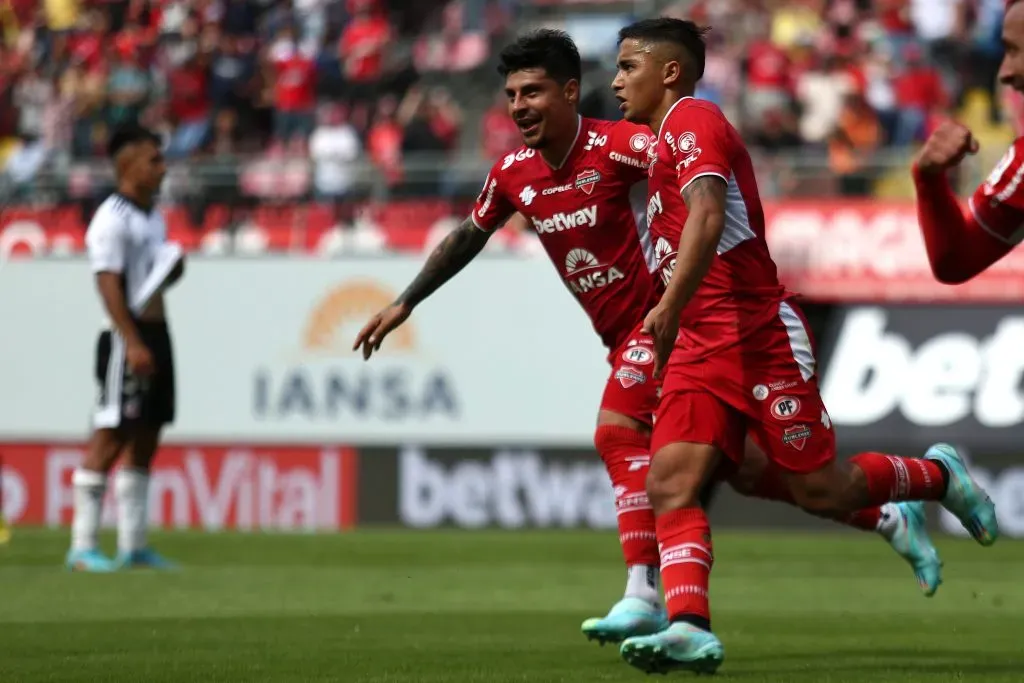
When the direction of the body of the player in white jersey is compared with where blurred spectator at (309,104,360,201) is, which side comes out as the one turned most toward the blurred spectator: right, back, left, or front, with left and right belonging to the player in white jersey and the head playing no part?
left

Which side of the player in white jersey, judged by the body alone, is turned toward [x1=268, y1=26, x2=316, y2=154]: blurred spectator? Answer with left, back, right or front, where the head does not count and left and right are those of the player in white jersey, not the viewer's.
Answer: left

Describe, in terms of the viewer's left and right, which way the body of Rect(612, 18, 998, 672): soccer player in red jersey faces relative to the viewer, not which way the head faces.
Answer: facing to the left of the viewer

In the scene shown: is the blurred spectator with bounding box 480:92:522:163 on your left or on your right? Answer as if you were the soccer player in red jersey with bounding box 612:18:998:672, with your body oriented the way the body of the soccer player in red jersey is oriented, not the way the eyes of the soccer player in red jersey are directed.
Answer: on your right

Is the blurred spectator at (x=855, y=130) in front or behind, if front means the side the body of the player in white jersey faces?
in front

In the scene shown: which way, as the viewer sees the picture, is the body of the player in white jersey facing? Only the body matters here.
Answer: to the viewer's right

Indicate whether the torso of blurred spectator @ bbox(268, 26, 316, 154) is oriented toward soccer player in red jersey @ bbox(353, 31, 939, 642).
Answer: yes

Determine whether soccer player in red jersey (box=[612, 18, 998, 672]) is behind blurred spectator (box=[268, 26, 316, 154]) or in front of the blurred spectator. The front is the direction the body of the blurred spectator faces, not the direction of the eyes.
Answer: in front

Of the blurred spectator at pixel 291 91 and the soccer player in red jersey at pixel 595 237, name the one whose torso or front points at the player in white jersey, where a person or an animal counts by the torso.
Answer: the blurred spectator

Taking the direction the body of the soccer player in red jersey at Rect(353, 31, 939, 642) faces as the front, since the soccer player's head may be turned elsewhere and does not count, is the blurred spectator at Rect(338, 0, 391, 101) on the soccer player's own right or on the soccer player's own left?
on the soccer player's own right

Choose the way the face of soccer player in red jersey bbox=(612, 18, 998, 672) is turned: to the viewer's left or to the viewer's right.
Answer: to the viewer's left

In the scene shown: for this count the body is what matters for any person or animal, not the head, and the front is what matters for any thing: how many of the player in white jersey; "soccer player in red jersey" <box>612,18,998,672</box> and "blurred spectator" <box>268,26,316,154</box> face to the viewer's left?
1
